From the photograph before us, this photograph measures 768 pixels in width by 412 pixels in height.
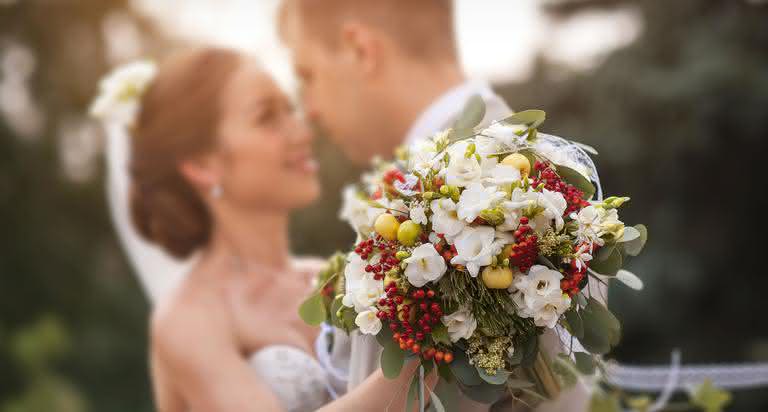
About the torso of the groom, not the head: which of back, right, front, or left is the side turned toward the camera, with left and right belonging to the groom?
left

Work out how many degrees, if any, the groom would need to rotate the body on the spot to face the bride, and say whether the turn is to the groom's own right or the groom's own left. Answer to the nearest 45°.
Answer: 0° — they already face them
